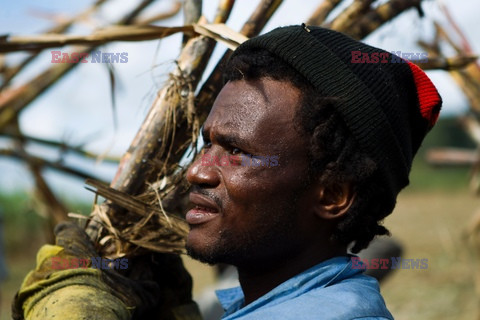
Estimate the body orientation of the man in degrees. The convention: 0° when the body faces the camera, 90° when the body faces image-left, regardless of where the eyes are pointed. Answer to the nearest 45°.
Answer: approximately 90°
